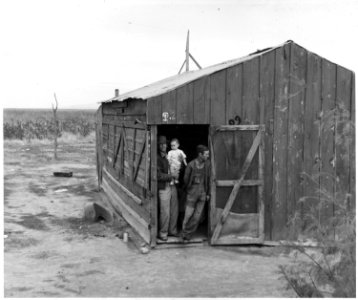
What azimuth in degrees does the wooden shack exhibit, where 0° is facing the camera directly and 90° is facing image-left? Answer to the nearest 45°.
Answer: approximately 0°
